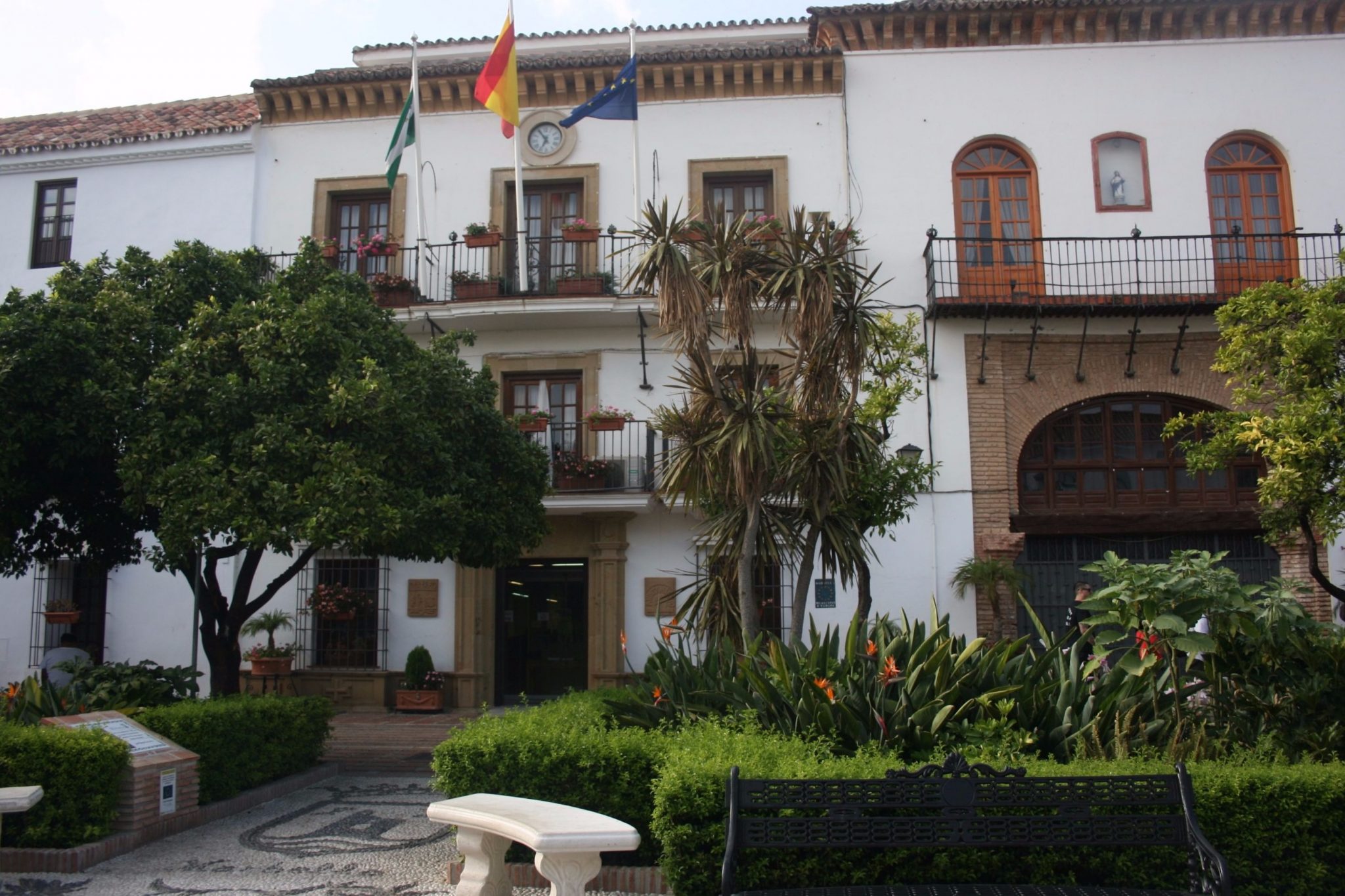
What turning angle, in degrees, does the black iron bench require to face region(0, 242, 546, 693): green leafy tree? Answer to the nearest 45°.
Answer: approximately 135° to its right

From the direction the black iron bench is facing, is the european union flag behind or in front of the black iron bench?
behind

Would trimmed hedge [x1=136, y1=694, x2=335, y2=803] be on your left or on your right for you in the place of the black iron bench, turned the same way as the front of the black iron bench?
on your right

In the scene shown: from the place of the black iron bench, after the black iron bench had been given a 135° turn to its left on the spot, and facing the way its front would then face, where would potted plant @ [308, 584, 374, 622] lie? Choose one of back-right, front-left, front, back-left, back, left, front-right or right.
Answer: left

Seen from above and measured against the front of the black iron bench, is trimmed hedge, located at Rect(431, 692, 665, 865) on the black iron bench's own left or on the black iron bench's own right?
on the black iron bench's own right

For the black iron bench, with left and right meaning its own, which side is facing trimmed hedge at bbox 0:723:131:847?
right

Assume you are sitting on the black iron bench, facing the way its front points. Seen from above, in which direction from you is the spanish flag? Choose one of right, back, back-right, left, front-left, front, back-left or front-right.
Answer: back-right

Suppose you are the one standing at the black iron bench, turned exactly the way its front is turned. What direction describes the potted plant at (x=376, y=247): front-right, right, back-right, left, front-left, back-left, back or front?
back-right

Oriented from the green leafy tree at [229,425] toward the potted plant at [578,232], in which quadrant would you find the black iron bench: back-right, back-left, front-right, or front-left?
back-right

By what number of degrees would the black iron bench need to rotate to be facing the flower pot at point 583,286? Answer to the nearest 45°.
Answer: approximately 135° to its right

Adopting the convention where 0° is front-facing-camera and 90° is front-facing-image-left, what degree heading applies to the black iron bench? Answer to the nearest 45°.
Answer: approximately 0°

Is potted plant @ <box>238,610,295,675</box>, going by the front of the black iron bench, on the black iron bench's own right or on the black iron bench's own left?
on the black iron bench's own right

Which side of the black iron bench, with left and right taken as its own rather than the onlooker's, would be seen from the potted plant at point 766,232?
back

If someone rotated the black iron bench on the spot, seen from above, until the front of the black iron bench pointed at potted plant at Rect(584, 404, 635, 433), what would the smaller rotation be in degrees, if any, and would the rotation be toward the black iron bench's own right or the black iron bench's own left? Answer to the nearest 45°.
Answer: approximately 135° to the black iron bench's own right

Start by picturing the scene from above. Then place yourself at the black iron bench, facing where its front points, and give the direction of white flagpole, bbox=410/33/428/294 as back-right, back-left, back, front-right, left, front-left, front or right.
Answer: back-right

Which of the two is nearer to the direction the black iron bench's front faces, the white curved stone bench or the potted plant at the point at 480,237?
the white curved stone bench

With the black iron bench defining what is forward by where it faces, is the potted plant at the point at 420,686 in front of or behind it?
behind
